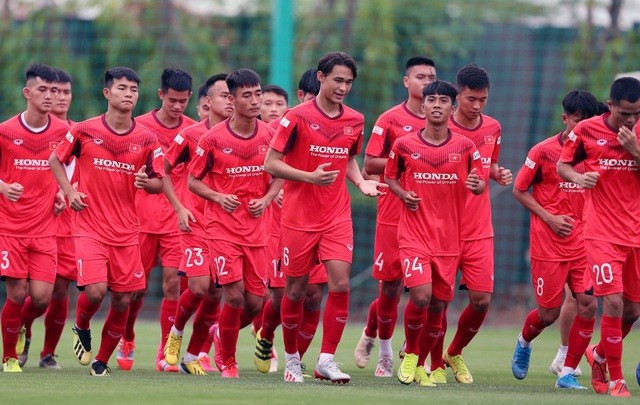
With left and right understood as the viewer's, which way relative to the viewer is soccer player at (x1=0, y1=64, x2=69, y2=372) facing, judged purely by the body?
facing the viewer

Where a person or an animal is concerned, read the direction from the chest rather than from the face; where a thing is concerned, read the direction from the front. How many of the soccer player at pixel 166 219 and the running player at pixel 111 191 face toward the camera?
2

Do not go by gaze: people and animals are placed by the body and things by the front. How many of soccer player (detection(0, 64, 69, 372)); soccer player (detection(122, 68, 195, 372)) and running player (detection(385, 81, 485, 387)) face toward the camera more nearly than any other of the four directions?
3

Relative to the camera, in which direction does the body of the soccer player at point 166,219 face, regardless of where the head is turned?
toward the camera

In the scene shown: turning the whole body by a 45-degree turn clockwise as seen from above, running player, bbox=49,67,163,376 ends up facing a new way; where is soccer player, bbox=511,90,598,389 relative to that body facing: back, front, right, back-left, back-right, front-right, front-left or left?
back-left

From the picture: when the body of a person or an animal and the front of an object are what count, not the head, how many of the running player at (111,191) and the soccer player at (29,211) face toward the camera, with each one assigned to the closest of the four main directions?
2

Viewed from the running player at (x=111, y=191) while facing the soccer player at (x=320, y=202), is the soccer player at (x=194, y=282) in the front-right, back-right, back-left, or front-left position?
front-left

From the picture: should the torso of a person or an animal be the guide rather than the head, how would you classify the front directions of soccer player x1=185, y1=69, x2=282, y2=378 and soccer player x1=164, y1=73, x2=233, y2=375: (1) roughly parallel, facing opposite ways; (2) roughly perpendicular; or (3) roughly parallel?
roughly parallel

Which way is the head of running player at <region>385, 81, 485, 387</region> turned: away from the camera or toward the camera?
toward the camera

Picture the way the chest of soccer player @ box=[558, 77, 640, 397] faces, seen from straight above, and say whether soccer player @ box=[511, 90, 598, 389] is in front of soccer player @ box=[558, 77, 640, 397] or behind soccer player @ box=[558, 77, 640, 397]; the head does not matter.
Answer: behind

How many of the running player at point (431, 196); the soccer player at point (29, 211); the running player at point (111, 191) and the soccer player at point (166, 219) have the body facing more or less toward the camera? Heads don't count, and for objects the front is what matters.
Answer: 4

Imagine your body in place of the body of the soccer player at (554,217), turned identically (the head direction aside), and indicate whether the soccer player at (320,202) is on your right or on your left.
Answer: on your right

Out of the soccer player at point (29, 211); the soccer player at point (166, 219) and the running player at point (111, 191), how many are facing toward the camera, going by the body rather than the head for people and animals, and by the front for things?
3
